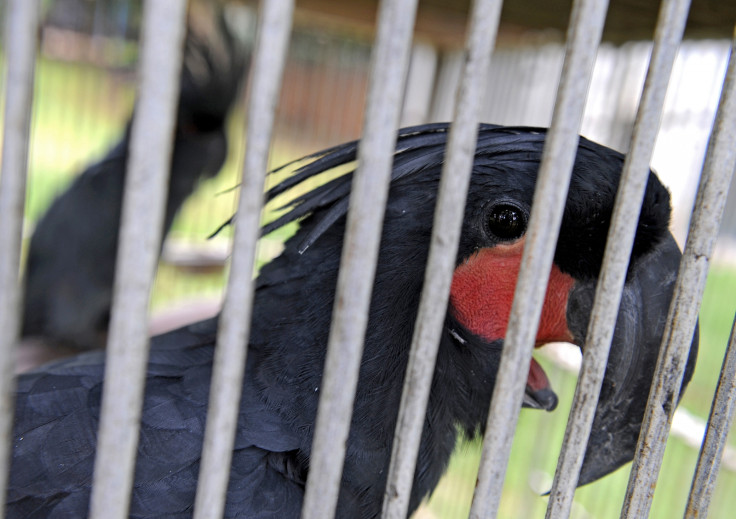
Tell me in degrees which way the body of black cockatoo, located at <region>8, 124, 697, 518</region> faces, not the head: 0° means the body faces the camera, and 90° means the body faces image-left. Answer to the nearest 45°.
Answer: approximately 270°

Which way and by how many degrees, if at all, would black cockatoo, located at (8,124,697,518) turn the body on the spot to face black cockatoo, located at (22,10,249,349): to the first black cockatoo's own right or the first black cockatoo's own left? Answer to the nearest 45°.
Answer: approximately 135° to the first black cockatoo's own left

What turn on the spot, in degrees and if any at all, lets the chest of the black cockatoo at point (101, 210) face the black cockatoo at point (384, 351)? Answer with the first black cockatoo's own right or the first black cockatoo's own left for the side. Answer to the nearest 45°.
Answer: approximately 90° to the first black cockatoo's own right

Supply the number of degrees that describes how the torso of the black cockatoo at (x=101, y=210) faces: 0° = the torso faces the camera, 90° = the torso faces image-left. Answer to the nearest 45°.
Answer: approximately 270°

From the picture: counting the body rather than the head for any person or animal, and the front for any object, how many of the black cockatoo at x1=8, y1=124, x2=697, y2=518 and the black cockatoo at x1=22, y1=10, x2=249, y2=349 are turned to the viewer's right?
2
